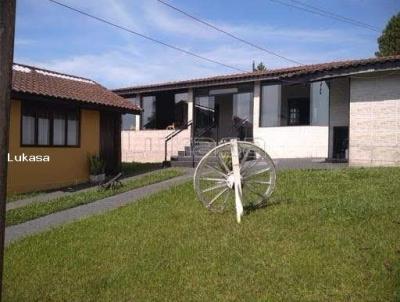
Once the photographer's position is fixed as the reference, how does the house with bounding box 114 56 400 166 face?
facing the viewer and to the left of the viewer

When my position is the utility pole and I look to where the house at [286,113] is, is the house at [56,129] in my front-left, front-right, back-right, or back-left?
front-left

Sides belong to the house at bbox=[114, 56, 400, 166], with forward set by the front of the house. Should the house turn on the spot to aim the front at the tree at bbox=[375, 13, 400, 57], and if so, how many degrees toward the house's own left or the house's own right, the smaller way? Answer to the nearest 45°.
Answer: approximately 180°

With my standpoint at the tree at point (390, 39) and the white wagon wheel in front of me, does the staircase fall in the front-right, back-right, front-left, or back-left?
front-right

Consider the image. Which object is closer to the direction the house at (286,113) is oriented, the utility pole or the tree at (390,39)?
the utility pole

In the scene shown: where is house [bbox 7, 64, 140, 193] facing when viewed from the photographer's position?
facing the viewer and to the right of the viewer

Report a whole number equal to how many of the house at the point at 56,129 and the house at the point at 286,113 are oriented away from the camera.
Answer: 0

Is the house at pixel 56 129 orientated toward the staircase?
no

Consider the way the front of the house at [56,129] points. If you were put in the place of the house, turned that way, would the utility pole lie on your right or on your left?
on your right

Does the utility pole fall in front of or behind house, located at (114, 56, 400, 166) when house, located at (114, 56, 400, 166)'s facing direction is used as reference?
in front
